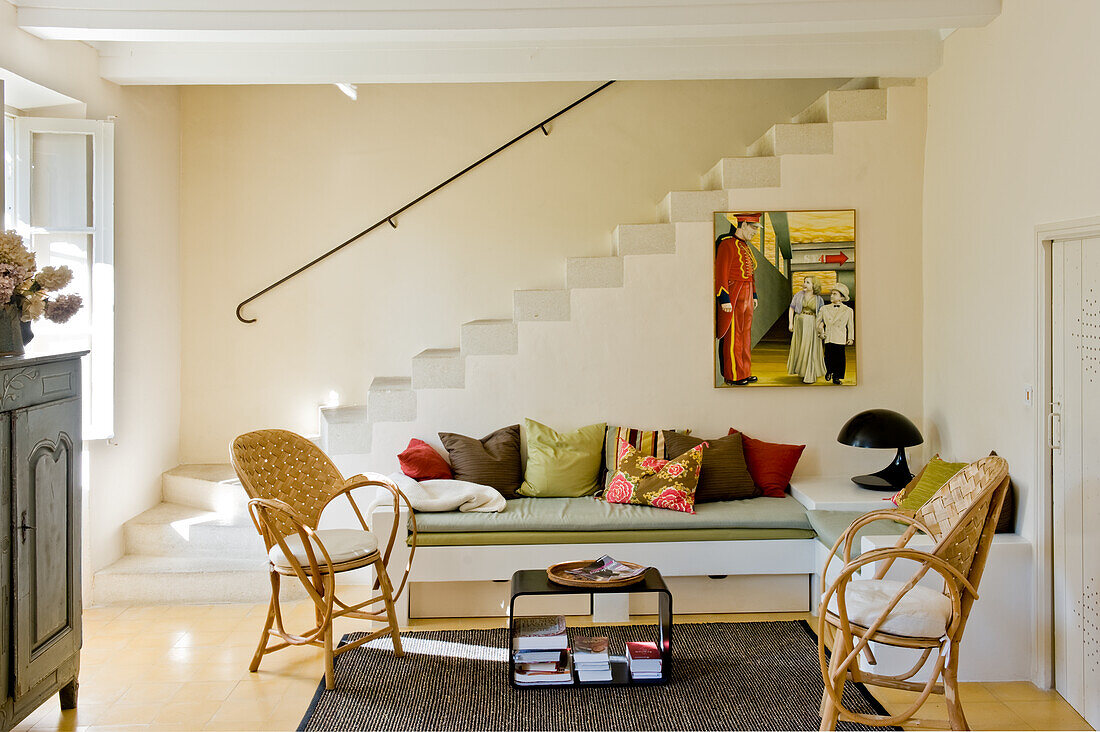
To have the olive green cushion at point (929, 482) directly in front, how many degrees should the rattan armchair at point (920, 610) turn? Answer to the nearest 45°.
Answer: approximately 90° to its right

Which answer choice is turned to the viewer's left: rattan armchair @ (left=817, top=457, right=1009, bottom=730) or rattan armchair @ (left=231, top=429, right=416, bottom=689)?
rattan armchair @ (left=817, top=457, right=1009, bottom=730)

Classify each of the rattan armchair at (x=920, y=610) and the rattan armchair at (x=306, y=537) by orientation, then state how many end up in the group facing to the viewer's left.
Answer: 1

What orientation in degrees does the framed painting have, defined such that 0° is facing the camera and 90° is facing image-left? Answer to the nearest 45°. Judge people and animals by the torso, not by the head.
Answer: approximately 0°

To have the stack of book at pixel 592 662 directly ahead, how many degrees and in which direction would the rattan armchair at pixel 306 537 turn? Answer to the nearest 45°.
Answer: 0° — it already faces it

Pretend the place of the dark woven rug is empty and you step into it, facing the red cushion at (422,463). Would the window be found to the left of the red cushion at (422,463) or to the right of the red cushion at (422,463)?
left

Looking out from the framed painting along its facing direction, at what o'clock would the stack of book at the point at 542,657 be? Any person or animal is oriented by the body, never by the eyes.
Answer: The stack of book is roughly at 1 o'clock from the framed painting.

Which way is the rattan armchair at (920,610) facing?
to the viewer's left

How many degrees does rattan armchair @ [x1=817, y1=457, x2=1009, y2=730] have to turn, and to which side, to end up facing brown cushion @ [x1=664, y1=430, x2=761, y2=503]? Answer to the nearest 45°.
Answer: approximately 45° to its right

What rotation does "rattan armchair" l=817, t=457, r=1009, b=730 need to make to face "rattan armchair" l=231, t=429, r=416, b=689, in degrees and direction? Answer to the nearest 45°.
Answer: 0° — it already faces it
